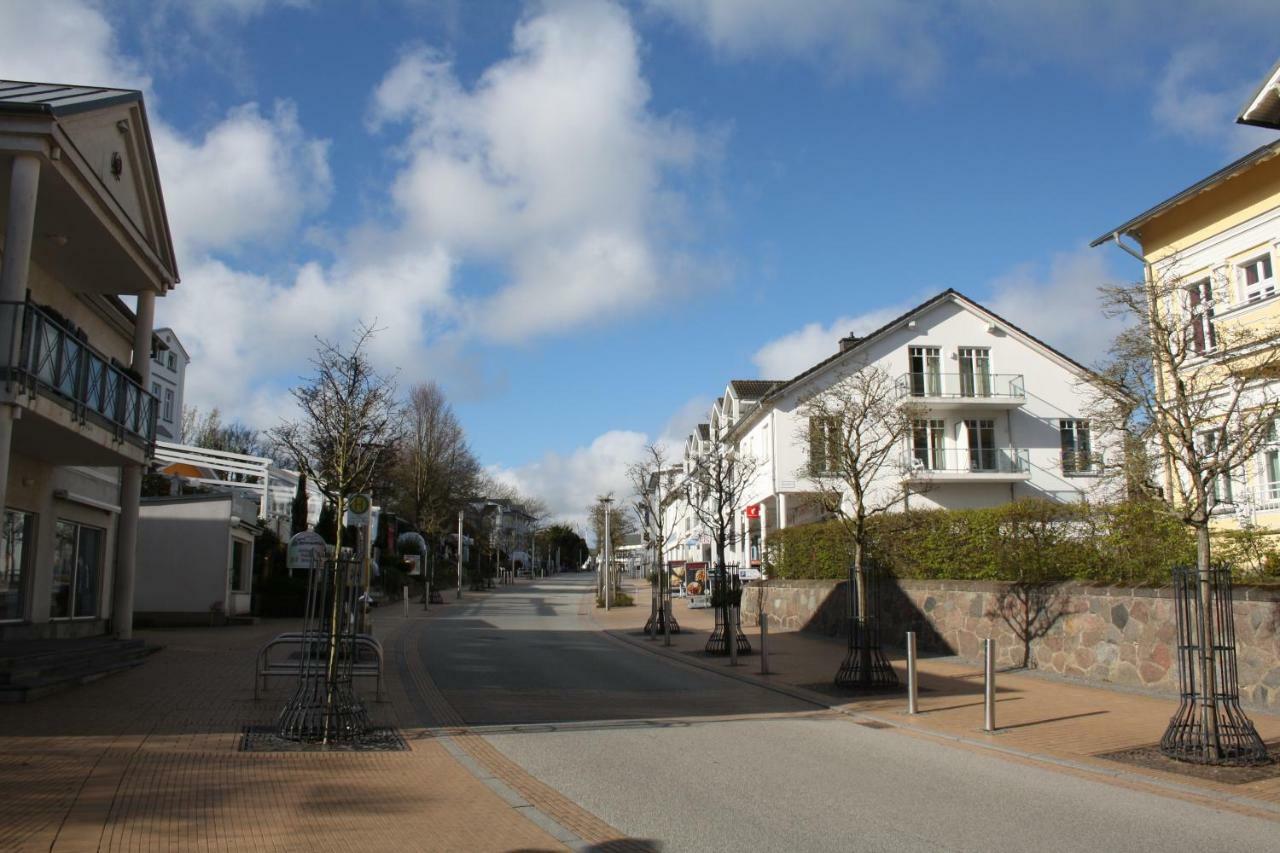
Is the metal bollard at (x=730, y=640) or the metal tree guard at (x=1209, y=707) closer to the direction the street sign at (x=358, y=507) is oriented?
the metal tree guard

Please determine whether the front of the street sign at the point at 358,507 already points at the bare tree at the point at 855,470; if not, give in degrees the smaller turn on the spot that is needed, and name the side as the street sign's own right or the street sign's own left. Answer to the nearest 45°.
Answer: approximately 90° to the street sign's own left
